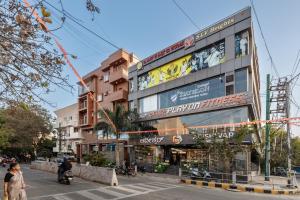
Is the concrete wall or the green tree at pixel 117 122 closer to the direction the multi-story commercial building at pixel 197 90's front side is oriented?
the concrete wall

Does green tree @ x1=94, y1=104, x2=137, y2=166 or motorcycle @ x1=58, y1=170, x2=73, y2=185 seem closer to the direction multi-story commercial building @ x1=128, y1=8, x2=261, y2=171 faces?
the motorcycle

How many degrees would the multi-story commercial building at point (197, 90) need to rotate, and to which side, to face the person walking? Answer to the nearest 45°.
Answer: approximately 45° to its left

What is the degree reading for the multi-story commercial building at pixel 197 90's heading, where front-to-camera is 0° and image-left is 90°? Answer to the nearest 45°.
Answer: approximately 45°
